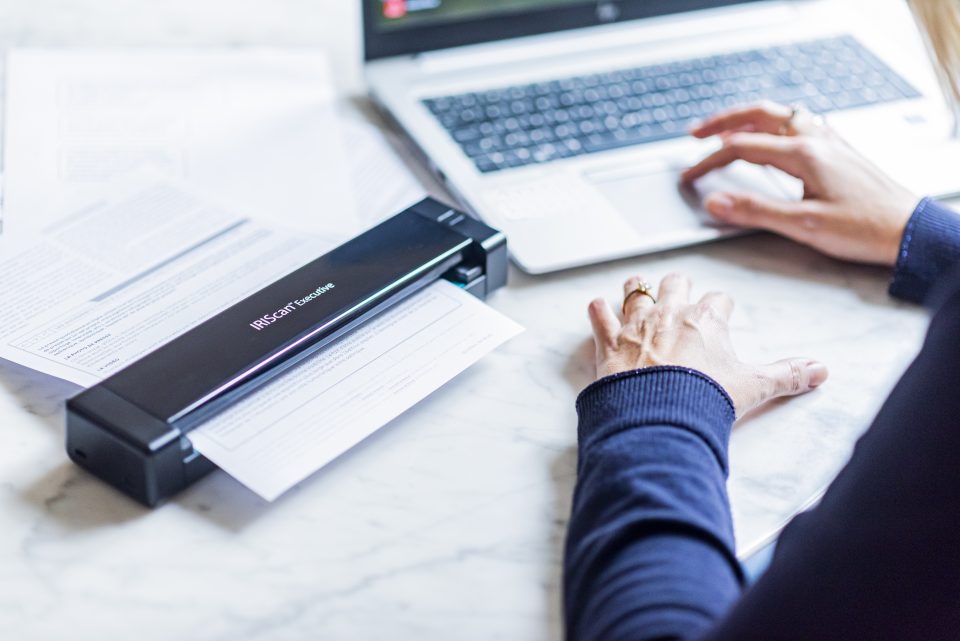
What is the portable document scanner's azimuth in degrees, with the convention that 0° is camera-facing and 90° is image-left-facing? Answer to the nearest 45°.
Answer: approximately 315°
